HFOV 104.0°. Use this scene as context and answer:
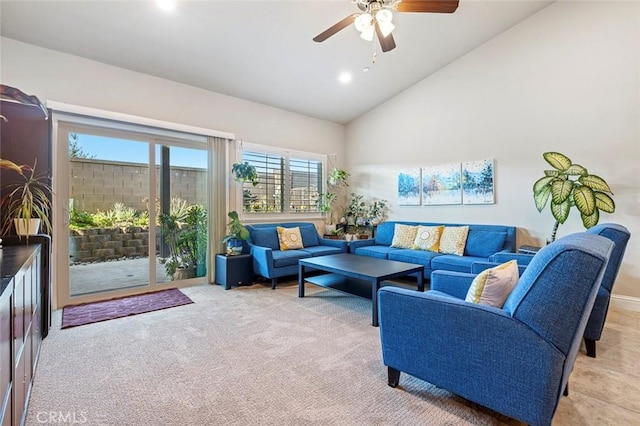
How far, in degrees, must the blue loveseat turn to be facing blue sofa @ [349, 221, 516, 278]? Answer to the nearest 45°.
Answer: approximately 45° to its left

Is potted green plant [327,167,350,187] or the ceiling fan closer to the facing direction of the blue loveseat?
the ceiling fan

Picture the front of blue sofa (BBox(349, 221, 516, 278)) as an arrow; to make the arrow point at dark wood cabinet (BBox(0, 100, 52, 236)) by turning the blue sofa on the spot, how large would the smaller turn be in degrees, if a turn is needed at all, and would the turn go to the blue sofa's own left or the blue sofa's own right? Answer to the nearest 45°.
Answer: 0° — it already faces it

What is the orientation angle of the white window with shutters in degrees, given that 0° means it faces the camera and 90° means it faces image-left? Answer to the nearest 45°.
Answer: approximately 315°

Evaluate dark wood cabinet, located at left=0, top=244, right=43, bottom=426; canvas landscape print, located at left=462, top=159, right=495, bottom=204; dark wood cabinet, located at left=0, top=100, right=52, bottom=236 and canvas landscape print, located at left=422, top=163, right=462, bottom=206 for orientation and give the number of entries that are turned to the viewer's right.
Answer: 2

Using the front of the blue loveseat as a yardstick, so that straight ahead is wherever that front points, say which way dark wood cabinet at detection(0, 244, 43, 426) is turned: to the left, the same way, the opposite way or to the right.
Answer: to the left

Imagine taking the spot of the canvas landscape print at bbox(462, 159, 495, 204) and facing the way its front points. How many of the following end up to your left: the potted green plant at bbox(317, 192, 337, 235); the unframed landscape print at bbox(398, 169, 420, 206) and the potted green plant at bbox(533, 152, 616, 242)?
1

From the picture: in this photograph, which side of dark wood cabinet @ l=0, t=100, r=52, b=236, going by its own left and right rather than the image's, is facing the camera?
right

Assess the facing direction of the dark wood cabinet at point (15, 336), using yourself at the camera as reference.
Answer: facing to the right of the viewer
